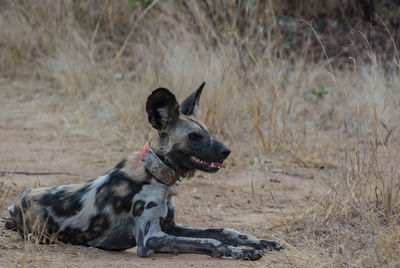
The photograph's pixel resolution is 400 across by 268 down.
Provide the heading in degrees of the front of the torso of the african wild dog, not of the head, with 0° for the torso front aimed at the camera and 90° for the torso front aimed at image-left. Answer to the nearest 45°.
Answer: approximately 270°
